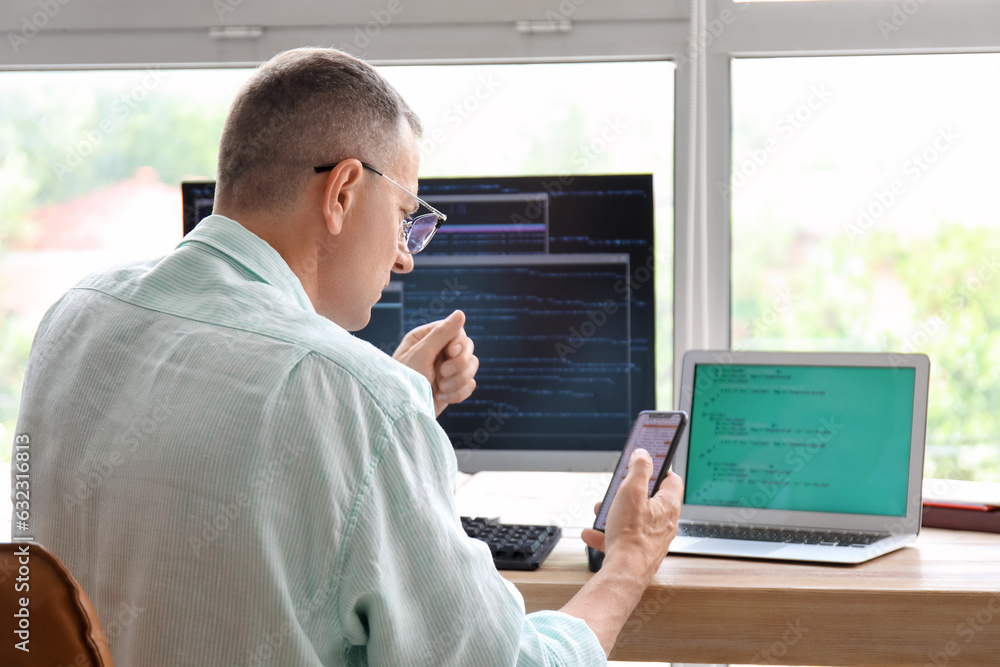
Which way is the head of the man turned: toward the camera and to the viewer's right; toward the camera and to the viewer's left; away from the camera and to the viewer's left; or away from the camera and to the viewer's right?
away from the camera and to the viewer's right

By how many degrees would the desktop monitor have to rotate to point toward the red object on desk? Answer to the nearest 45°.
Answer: approximately 45° to its left

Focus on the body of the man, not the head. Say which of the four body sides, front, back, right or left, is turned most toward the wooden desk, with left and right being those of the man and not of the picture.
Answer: front

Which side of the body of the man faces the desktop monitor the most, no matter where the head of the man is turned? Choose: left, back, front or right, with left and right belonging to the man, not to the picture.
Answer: front

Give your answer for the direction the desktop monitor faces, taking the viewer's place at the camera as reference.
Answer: facing the viewer

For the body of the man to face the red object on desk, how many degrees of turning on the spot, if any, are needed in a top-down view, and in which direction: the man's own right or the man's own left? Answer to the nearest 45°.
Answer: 0° — they already face it

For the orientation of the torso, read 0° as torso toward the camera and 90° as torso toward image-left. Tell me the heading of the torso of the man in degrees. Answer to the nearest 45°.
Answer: approximately 225°

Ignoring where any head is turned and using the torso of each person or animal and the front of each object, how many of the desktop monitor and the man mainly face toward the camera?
1

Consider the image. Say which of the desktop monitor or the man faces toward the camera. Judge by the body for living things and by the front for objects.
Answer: the desktop monitor

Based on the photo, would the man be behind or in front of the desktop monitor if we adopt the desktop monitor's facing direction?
in front
